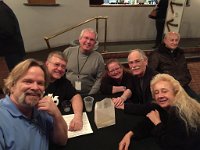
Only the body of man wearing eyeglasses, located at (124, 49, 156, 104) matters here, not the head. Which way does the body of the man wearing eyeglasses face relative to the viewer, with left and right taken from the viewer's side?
facing the viewer and to the left of the viewer

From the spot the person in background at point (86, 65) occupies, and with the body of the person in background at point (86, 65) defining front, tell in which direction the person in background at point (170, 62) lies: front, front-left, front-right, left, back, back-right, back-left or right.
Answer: left

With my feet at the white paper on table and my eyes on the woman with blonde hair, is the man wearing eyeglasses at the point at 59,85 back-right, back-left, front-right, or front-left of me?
back-left

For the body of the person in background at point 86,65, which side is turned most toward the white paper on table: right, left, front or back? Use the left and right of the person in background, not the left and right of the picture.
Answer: front

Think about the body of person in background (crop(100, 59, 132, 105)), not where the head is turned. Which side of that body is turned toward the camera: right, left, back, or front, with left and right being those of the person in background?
front

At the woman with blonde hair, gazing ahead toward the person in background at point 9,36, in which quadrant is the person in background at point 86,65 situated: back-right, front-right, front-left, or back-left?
front-right

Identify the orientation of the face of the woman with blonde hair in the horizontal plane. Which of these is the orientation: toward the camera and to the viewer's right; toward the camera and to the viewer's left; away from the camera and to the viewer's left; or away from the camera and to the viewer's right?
toward the camera and to the viewer's left

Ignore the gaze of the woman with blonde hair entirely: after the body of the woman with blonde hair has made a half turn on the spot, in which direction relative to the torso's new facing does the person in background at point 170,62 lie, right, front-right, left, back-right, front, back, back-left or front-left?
front-left

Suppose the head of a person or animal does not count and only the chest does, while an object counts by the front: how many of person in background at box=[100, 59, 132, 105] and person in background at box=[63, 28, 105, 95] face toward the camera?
2

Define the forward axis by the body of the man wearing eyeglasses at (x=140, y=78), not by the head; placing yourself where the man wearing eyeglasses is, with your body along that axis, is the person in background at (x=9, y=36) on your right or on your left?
on your right

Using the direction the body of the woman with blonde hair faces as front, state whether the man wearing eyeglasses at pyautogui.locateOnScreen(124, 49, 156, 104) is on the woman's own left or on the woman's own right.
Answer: on the woman's own right

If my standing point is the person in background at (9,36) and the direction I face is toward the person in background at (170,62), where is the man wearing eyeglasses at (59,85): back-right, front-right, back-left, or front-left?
front-right

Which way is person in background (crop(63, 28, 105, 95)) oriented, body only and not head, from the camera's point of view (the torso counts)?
toward the camera
